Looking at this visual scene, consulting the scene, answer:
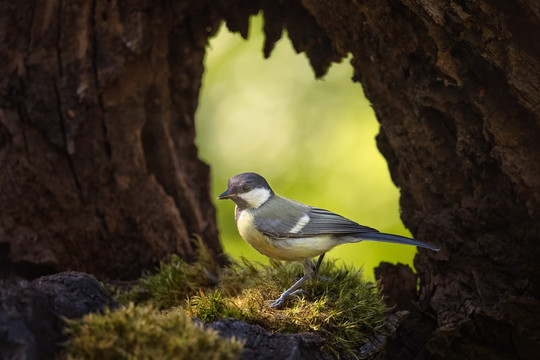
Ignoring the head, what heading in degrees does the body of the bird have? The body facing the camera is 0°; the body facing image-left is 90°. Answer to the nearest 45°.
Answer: approximately 90°
